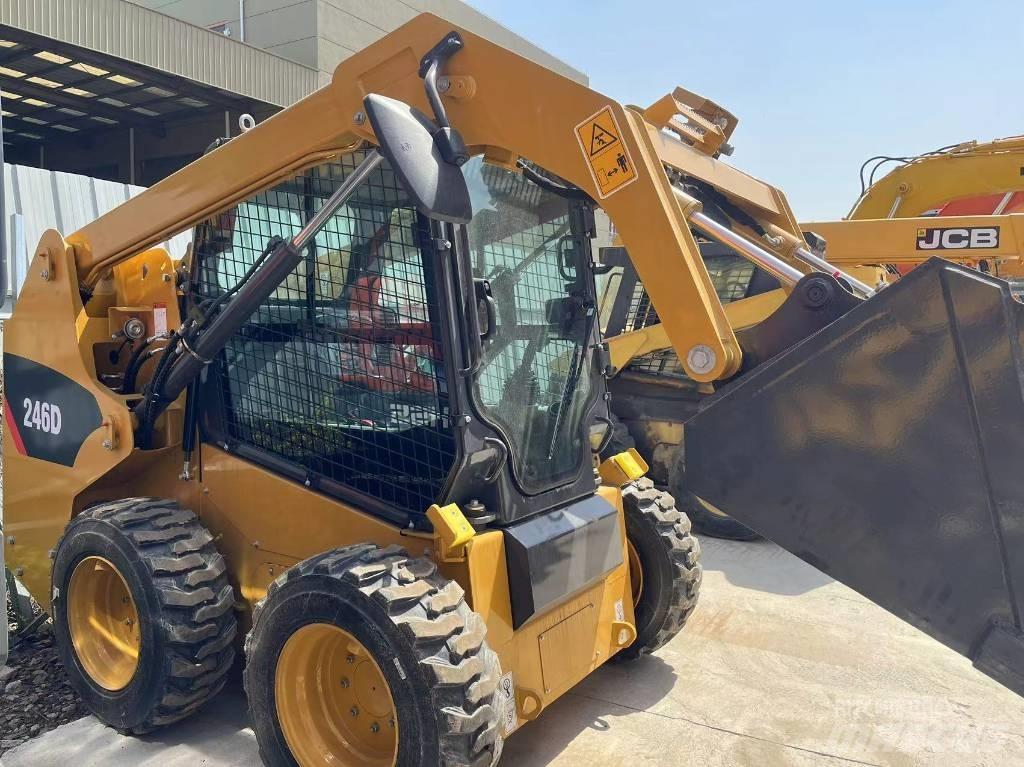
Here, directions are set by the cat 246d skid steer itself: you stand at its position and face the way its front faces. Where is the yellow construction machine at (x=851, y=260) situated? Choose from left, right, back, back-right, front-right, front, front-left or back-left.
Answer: left

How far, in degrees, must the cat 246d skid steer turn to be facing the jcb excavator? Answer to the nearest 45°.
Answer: approximately 90° to its left

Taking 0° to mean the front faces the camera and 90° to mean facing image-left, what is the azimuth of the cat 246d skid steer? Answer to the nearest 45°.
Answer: approximately 315°
